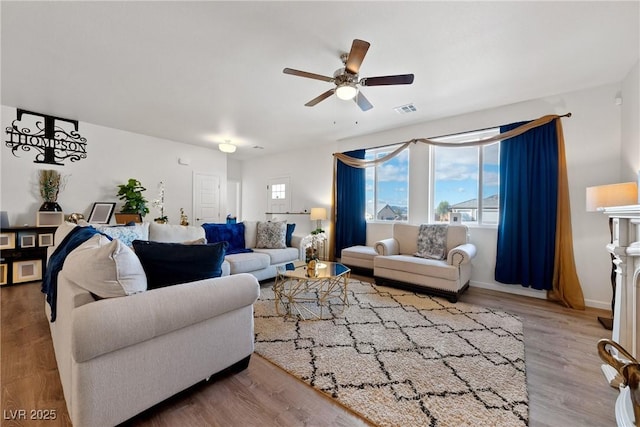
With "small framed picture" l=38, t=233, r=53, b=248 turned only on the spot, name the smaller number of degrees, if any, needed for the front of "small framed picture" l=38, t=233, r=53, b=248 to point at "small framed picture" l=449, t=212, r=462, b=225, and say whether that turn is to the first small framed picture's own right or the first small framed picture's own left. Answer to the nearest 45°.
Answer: approximately 45° to the first small framed picture's own left

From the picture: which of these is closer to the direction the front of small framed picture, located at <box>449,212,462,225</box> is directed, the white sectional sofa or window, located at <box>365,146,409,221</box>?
the white sectional sofa

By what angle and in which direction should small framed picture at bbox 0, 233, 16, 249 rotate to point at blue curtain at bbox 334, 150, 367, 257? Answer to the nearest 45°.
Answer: approximately 45° to its left

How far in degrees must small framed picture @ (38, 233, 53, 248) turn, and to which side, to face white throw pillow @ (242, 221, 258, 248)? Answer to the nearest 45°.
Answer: approximately 45° to its left

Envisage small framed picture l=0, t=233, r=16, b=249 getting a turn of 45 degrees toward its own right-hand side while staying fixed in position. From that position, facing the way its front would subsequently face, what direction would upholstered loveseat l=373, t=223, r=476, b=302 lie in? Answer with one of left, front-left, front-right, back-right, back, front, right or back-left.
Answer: left

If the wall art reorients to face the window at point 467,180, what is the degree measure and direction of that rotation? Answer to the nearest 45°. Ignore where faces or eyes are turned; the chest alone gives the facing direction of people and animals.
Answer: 0° — it already faces it

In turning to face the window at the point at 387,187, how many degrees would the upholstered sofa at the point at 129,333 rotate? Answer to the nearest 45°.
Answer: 0° — it already faces it
